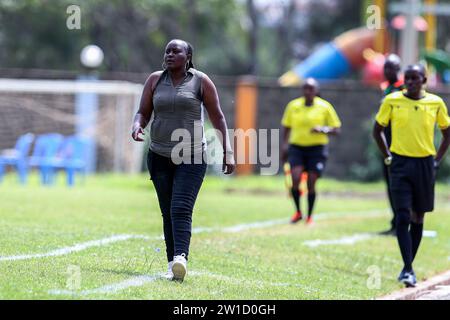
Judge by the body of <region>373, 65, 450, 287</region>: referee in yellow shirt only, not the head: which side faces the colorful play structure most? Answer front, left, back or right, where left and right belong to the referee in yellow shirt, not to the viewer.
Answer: back

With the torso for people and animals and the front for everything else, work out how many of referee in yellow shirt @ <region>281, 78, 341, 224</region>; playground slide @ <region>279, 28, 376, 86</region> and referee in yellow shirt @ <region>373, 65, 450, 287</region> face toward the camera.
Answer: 2

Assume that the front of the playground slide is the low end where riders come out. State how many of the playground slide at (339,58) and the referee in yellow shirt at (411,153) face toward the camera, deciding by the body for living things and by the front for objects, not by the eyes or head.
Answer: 1

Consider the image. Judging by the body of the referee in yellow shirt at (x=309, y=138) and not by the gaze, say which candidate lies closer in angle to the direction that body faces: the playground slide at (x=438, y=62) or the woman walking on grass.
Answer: the woman walking on grass

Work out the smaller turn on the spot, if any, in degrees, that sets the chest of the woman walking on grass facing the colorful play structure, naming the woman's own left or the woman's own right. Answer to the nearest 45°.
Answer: approximately 180°
